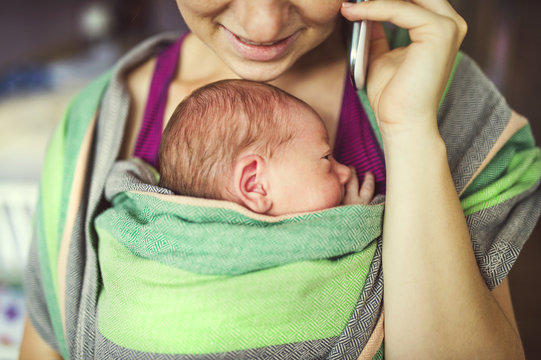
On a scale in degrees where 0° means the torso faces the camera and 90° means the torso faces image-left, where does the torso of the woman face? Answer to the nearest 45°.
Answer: approximately 0°
